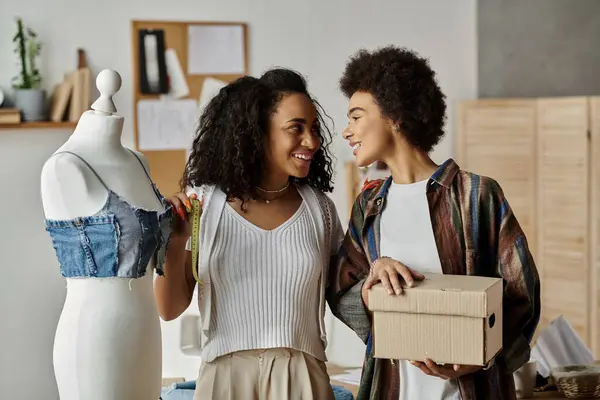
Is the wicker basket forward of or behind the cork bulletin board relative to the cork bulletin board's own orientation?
forward

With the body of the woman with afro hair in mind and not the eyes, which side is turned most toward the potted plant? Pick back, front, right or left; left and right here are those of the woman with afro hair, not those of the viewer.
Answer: right

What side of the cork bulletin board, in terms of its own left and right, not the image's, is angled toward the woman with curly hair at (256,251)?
front

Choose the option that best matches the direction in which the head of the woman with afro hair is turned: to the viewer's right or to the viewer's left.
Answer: to the viewer's left

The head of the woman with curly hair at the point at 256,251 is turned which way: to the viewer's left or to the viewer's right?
to the viewer's right

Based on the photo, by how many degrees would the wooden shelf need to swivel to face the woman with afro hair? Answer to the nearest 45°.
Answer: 0° — it already faces them

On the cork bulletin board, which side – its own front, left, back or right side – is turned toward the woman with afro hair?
front
